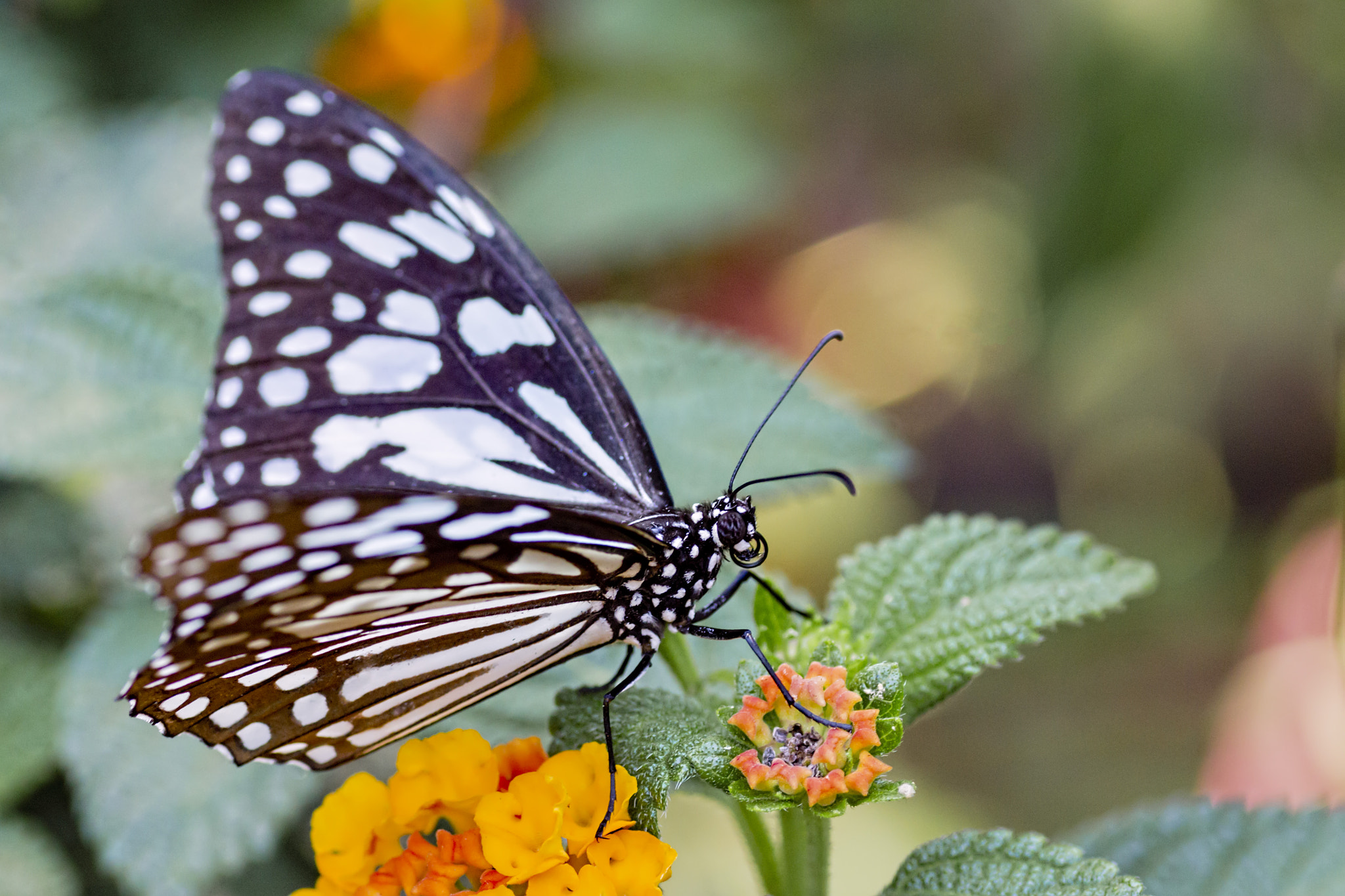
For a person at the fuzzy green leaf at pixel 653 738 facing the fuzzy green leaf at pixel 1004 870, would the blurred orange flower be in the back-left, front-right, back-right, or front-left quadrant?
back-left

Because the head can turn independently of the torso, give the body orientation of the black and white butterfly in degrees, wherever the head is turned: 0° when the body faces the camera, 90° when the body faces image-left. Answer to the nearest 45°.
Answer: approximately 270°
